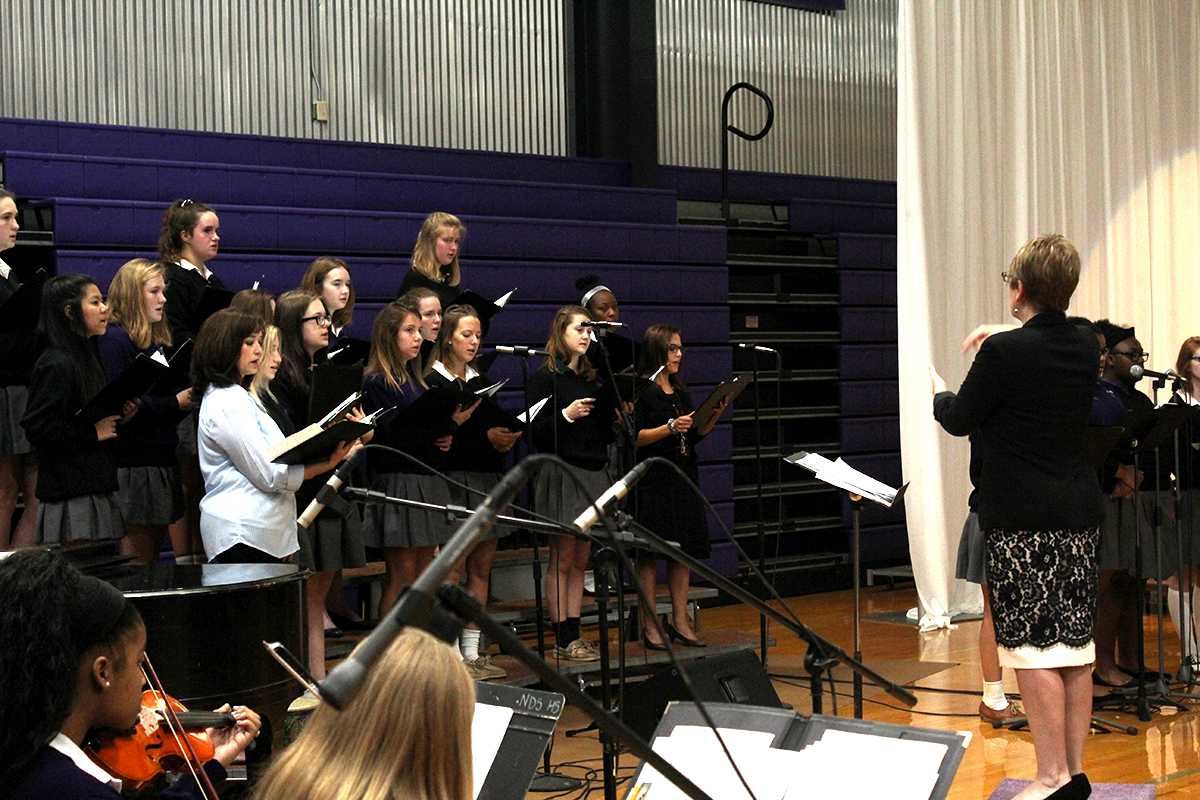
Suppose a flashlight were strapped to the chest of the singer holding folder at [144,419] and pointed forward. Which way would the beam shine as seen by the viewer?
to the viewer's right

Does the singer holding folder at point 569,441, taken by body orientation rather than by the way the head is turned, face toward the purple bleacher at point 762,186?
no

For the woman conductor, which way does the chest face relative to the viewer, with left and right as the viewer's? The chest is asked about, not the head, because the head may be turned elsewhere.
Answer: facing away from the viewer and to the left of the viewer

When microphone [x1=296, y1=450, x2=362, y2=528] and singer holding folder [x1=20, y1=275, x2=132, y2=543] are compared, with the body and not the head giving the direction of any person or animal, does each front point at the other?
no

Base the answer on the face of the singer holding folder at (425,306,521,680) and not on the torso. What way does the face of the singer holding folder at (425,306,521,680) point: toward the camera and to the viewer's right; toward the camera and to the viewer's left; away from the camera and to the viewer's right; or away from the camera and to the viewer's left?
toward the camera and to the viewer's right

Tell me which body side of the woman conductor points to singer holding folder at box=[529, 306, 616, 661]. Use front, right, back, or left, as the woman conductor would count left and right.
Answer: front

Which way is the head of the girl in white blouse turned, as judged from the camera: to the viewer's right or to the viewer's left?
to the viewer's right

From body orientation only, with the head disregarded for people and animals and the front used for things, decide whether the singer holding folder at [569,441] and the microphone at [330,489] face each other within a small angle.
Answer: no

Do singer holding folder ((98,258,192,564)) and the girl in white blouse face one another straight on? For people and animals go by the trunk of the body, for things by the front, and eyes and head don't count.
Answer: no

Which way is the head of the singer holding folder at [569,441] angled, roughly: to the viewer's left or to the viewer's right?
to the viewer's right

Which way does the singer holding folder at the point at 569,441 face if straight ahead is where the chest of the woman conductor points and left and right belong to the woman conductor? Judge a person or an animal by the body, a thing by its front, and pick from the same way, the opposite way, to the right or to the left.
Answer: the opposite way

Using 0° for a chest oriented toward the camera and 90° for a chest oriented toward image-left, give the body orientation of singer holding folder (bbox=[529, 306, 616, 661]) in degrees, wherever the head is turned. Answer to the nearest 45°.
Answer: approximately 315°

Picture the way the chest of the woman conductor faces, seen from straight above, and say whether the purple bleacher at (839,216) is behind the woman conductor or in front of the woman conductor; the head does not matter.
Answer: in front

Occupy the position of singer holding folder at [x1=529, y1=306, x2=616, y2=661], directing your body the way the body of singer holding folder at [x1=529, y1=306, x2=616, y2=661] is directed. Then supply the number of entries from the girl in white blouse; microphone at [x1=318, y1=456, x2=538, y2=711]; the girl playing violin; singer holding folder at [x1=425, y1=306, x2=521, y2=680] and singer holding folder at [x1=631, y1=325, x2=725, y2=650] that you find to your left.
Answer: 1

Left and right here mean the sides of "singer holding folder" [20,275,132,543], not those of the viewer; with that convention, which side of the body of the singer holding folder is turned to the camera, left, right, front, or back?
right

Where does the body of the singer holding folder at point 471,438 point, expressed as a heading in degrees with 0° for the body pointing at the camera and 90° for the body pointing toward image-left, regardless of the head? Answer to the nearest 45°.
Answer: approximately 315°

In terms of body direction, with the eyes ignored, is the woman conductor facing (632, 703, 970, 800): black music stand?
no

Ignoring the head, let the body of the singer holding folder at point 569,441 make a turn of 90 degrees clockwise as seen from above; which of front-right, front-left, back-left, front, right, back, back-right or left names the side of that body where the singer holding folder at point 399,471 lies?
front

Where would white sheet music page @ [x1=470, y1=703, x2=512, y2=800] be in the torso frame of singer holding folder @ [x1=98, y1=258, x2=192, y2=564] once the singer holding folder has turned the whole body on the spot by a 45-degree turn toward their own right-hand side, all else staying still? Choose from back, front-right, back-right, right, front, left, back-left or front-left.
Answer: front-right

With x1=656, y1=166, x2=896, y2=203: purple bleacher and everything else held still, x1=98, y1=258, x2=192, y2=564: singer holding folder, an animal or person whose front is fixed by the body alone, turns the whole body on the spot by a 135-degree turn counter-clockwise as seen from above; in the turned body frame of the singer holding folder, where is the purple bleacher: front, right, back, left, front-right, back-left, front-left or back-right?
right

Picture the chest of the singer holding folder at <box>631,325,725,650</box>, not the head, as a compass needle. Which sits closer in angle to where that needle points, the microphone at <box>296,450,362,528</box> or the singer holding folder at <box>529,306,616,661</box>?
the microphone

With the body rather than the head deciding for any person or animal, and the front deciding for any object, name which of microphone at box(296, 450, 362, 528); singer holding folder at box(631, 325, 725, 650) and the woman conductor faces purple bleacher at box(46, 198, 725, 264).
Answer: the woman conductor
